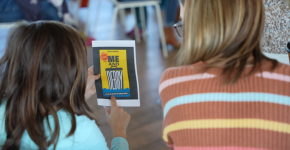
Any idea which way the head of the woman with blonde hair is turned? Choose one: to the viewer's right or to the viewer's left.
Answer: to the viewer's left

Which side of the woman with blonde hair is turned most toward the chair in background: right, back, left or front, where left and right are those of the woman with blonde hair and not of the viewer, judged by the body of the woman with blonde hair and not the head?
front

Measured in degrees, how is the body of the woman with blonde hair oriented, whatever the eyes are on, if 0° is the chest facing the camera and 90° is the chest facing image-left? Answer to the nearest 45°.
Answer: approximately 180°
